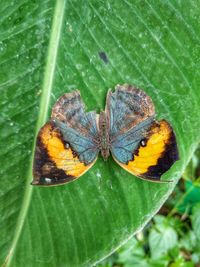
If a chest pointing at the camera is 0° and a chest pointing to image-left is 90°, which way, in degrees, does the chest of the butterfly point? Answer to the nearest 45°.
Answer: approximately 0°
